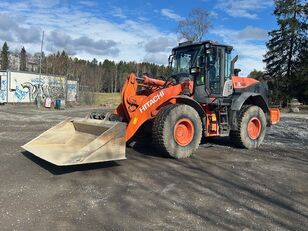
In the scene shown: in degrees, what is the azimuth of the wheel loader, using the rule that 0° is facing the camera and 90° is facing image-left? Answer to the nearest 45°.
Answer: approximately 45°

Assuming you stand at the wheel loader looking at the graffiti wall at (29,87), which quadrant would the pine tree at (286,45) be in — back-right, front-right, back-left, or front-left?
front-right

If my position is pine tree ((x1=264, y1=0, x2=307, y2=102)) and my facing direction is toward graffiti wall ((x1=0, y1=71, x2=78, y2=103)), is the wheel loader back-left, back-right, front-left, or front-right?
front-left

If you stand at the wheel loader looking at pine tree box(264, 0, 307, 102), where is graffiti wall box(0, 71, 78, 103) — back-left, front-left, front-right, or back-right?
front-left

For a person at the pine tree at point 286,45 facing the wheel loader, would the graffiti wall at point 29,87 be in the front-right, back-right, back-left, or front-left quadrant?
front-right

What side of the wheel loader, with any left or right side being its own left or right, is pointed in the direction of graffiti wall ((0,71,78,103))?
right

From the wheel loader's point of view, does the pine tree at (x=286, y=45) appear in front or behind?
behind
